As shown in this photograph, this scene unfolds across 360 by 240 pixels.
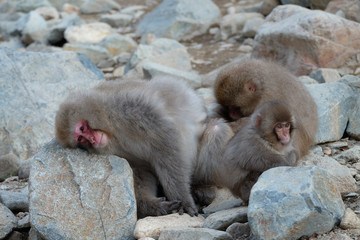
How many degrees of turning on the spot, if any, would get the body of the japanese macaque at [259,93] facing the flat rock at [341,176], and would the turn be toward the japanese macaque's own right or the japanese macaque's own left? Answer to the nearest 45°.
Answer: approximately 135° to the japanese macaque's own left

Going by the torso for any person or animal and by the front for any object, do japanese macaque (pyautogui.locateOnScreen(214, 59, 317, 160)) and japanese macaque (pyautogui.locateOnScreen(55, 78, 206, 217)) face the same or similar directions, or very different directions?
same or similar directions

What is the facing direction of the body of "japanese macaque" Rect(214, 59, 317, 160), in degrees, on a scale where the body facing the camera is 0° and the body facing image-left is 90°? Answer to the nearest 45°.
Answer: approximately 90°

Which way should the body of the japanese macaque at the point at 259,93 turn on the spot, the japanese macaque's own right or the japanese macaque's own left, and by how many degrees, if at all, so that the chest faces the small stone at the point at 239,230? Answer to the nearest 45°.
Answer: approximately 90° to the japanese macaque's own left

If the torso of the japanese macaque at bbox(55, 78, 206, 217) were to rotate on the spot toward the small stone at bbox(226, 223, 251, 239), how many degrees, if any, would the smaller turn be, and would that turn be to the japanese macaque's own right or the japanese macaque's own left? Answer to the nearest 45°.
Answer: approximately 135° to the japanese macaque's own left

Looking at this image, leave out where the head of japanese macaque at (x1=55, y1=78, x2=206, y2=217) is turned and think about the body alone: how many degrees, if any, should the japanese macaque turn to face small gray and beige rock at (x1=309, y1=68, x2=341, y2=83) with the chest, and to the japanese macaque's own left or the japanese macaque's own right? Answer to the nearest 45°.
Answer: approximately 135° to the japanese macaque's own right

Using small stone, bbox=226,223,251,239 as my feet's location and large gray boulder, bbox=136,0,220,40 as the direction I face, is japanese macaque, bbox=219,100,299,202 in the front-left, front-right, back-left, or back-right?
front-right

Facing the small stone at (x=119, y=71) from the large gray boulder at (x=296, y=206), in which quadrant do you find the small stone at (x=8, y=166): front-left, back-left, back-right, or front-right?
front-left

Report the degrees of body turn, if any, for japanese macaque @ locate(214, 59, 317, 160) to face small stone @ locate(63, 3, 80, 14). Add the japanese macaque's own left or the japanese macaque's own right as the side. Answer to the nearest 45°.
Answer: approximately 45° to the japanese macaque's own right

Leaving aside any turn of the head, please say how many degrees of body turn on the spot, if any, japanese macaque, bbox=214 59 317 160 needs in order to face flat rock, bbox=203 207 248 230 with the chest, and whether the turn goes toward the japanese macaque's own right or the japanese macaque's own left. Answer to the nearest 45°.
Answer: approximately 90° to the japanese macaque's own left

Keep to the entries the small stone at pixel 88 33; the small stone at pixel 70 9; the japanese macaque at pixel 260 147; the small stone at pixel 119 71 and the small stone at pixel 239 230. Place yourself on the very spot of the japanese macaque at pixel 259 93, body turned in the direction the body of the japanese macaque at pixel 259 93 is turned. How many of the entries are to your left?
2

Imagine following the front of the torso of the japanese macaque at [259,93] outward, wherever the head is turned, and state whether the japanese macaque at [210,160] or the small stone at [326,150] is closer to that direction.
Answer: the japanese macaque

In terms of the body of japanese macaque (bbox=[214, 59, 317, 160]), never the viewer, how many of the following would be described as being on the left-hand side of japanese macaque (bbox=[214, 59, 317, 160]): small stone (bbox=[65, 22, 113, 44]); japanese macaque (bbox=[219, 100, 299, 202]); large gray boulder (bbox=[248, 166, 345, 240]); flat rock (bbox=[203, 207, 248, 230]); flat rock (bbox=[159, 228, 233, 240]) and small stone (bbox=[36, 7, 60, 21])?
4

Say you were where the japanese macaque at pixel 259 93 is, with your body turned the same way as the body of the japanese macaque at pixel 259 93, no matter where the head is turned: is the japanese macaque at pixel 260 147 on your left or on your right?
on your left

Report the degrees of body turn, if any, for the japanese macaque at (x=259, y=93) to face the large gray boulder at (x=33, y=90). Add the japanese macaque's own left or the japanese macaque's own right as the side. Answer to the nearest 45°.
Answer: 0° — it already faces it

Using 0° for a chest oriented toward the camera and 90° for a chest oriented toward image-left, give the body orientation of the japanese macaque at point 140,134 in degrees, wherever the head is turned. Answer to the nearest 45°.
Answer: approximately 90°

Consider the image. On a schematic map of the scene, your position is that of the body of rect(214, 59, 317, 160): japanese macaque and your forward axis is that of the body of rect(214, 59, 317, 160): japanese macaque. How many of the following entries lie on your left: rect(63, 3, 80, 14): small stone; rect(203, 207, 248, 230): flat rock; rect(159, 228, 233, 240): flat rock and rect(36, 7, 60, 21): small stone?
2
